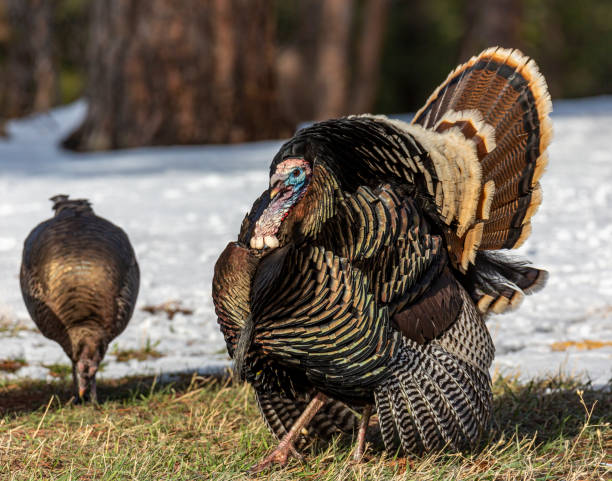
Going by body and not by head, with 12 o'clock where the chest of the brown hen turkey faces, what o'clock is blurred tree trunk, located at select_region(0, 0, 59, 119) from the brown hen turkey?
The blurred tree trunk is roughly at 6 o'clock from the brown hen turkey.

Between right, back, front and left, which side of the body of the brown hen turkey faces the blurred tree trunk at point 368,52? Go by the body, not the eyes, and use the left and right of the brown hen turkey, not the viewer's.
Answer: back

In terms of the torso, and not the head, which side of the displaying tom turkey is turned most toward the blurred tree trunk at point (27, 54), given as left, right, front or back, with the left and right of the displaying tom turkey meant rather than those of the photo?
right

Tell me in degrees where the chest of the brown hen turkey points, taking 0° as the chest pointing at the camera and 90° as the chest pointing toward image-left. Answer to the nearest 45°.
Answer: approximately 0°

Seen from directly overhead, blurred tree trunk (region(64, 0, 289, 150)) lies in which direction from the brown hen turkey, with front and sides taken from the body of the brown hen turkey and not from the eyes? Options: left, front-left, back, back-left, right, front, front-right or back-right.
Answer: back

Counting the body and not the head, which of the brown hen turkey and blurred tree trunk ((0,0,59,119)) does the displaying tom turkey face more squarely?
the brown hen turkey

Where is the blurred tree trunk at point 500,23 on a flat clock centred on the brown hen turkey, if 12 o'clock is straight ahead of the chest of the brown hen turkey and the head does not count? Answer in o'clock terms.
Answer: The blurred tree trunk is roughly at 7 o'clock from the brown hen turkey.

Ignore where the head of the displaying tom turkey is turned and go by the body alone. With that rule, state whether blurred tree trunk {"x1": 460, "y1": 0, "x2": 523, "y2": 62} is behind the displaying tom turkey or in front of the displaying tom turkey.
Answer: behind

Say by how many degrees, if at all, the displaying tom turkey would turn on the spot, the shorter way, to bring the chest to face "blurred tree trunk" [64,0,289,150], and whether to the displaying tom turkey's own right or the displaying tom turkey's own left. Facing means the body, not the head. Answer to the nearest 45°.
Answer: approximately 135° to the displaying tom turkey's own right

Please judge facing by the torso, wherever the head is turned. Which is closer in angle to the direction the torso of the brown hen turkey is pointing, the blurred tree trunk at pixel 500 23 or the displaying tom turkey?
the displaying tom turkey

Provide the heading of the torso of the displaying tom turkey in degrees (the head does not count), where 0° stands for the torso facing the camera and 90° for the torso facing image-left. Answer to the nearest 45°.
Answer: approximately 45°
